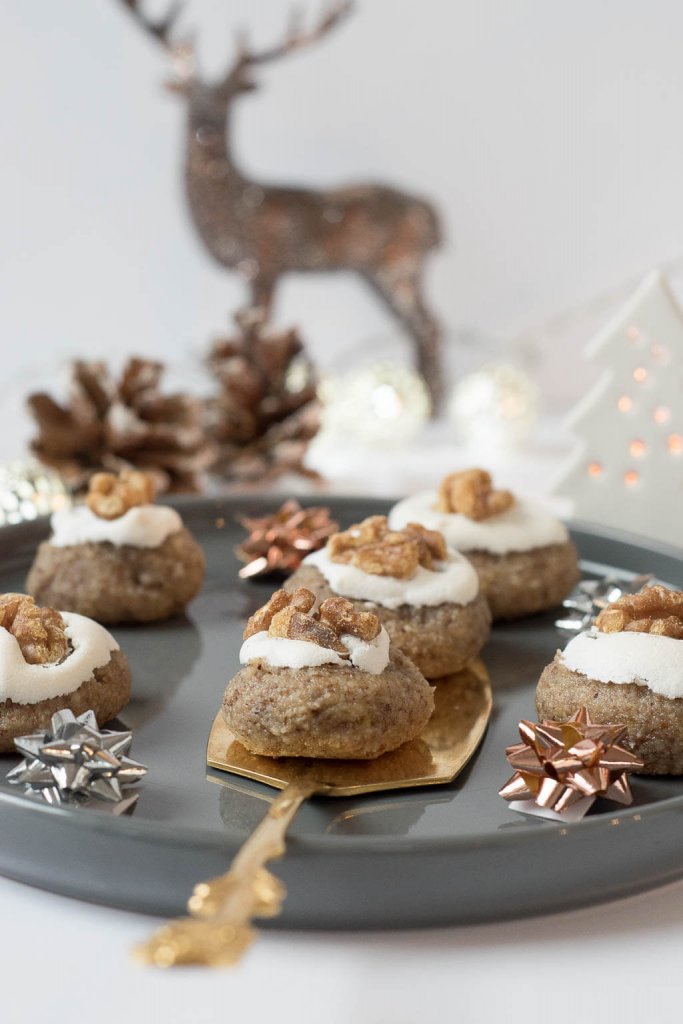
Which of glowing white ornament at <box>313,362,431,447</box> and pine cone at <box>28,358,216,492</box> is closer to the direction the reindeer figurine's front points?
the pine cone

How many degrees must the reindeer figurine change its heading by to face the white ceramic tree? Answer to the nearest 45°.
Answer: approximately 135° to its left

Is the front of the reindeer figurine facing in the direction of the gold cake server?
no

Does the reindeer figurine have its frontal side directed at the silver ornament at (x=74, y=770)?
no

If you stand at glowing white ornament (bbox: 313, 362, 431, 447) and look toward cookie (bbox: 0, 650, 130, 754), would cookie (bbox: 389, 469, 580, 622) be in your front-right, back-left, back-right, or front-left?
front-left

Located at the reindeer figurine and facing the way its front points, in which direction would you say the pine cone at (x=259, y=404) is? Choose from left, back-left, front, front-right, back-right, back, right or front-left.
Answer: left

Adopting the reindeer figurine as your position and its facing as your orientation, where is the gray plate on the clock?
The gray plate is roughly at 9 o'clock from the reindeer figurine.

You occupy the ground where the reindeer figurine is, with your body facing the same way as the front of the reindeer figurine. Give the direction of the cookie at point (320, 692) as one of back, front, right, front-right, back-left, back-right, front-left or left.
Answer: left

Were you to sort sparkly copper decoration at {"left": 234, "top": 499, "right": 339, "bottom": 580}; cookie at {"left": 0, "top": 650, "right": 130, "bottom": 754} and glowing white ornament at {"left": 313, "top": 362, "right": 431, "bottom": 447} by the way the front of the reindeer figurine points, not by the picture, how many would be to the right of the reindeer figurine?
0

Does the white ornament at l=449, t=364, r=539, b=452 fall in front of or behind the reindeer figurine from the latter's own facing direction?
behind

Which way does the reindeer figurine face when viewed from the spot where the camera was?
facing to the left of the viewer

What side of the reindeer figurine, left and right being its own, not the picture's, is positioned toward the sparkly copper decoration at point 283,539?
left

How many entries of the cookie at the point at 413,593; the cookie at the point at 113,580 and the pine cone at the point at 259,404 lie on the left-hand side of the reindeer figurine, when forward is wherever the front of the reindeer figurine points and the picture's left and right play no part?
3

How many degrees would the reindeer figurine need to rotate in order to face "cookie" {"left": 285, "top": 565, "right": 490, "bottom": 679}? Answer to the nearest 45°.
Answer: approximately 90° to its left

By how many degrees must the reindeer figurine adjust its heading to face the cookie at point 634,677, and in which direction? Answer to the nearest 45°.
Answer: approximately 90° to its left

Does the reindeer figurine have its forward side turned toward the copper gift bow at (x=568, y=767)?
no

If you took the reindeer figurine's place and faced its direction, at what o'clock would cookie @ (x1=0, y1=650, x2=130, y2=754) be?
The cookie is roughly at 9 o'clock from the reindeer figurine.

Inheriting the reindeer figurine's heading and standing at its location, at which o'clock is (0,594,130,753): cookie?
The cookie is roughly at 9 o'clock from the reindeer figurine.
